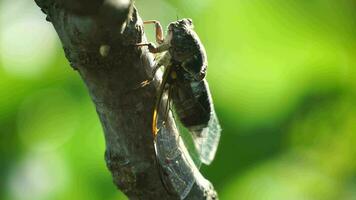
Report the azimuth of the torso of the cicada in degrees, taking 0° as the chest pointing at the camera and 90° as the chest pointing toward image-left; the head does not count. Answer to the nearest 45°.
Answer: approximately 90°
